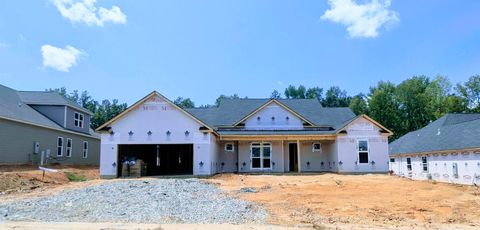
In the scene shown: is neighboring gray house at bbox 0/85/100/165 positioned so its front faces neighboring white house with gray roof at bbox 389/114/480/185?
no

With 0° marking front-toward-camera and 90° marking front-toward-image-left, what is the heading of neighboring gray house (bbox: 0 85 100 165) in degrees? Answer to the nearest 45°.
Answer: approximately 45°
